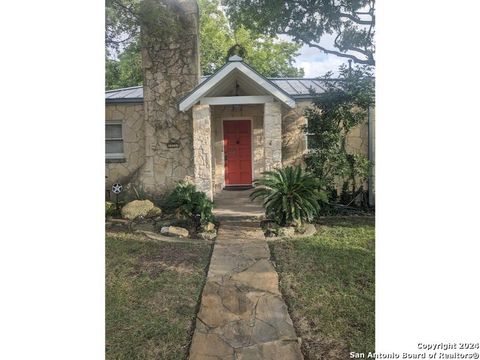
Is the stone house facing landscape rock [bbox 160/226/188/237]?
yes

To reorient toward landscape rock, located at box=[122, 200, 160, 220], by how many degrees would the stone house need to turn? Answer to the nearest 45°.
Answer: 0° — it already faces it

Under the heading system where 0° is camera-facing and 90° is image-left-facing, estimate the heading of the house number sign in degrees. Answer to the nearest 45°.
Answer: approximately 0°

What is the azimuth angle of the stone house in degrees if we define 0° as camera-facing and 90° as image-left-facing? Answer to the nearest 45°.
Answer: approximately 0°

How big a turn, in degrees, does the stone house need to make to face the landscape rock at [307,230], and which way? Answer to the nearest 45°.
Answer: approximately 45° to its left

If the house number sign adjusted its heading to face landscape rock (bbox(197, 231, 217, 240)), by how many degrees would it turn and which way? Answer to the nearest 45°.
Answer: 0° — it already faces it
